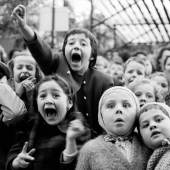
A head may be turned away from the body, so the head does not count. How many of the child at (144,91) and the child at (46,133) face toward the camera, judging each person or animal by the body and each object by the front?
2

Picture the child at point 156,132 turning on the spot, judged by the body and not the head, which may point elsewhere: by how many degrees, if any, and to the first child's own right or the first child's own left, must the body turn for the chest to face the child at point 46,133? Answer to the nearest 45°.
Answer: approximately 90° to the first child's own right

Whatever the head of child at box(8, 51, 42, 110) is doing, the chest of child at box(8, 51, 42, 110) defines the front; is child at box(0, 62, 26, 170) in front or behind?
in front

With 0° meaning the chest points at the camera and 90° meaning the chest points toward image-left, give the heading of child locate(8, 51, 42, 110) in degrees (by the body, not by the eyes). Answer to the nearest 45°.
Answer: approximately 0°

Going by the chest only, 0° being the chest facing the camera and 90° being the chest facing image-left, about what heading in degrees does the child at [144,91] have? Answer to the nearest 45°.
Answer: approximately 0°

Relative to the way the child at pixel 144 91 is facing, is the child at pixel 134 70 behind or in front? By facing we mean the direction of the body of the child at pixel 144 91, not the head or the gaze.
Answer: behind

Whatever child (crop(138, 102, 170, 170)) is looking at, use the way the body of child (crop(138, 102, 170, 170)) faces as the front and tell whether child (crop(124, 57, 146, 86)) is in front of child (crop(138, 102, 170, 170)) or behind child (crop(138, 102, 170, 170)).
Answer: behind
